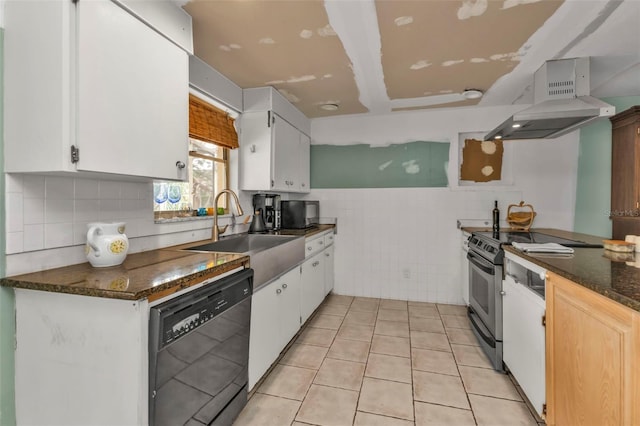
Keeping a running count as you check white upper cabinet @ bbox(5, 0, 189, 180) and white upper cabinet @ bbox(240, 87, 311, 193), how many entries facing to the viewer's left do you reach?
0

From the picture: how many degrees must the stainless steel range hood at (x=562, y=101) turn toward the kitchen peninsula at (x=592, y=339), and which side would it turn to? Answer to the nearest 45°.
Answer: approximately 90° to its left

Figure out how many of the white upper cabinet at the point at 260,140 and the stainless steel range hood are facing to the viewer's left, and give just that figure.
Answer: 1

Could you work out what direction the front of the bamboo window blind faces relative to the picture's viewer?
facing the viewer and to the right of the viewer

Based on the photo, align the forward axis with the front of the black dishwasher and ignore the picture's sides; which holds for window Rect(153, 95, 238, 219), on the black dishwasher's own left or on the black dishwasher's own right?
on the black dishwasher's own left

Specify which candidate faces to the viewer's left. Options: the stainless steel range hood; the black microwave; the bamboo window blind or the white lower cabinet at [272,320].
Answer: the stainless steel range hood

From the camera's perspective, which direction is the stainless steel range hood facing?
to the viewer's left

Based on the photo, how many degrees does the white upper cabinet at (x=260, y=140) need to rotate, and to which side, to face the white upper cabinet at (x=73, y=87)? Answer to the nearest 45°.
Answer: approximately 45° to its right

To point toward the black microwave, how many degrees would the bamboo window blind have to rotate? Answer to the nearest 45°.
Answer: approximately 90° to its left

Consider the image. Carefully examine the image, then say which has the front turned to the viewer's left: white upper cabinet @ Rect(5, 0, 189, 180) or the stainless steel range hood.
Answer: the stainless steel range hood

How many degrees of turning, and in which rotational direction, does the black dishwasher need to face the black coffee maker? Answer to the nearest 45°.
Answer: approximately 135° to its left
